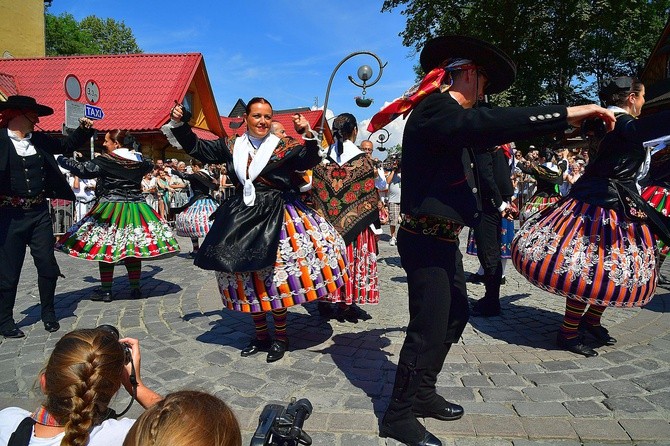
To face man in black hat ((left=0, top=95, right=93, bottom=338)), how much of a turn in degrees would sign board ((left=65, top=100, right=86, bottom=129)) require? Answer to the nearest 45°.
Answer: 0° — it already faces them

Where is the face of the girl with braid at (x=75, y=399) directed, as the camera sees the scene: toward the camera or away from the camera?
away from the camera

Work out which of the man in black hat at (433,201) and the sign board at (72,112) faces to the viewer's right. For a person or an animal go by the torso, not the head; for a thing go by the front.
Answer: the man in black hat

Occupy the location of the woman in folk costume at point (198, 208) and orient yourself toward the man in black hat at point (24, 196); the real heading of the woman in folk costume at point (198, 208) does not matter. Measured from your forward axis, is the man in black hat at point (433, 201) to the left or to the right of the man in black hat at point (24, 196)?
left

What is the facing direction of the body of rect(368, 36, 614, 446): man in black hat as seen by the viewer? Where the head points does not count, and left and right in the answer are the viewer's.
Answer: facing to the right of the viewer

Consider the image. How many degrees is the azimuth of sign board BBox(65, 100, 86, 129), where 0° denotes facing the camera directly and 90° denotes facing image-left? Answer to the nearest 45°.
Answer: approximately 0°

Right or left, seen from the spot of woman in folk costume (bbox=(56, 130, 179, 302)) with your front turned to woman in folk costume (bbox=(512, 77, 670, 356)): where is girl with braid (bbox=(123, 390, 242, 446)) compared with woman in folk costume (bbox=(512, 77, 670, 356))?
right

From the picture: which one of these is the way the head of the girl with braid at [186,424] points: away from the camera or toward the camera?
away from the camera
